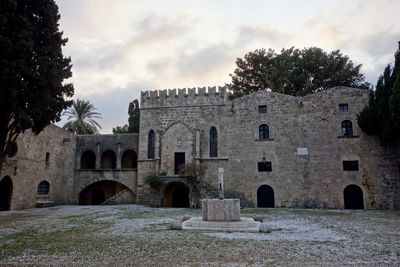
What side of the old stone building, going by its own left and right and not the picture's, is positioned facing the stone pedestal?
front

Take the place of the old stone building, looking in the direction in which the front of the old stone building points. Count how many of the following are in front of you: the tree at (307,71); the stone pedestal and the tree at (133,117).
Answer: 1

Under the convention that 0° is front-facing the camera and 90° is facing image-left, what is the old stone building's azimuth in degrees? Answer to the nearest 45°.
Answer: approximately 0°

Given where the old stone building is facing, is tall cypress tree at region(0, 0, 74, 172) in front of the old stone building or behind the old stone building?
in front

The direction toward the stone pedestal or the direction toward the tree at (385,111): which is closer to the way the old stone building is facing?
the stone pedestal

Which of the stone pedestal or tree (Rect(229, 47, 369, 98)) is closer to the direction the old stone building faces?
the stone pedestal

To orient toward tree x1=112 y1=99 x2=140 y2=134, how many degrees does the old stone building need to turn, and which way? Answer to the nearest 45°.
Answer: approximately 135° to its right
